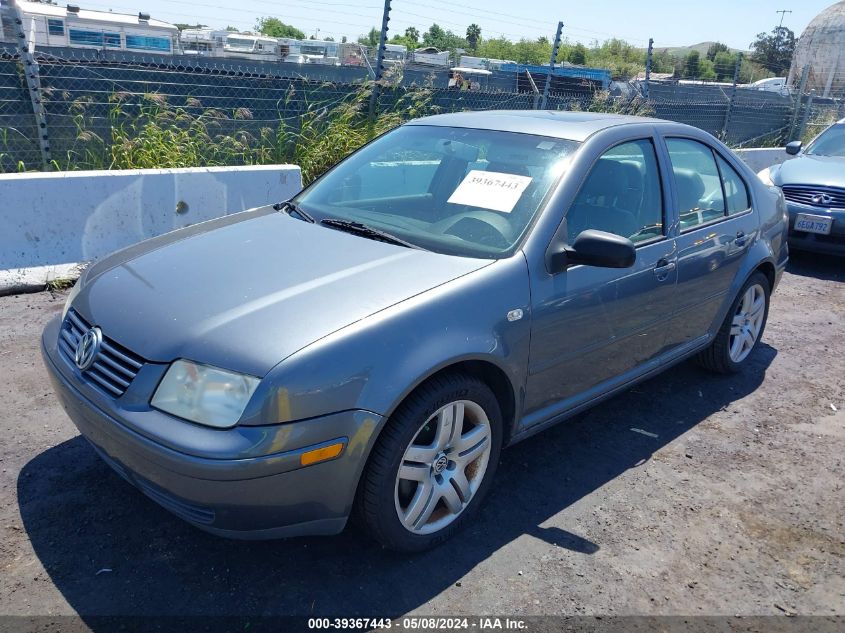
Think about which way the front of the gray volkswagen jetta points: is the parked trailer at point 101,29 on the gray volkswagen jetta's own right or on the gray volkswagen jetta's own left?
on the gray volkswagen jetta's own right

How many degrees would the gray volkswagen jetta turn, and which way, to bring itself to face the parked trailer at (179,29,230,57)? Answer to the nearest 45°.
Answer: approximately 135° to its right

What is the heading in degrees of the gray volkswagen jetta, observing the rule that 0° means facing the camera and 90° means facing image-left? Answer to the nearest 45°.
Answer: approximately 45°

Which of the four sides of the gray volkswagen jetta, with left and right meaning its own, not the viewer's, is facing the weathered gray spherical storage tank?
back

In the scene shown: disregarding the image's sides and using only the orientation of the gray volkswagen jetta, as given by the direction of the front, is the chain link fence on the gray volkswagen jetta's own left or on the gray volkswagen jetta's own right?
on the gray volkswagen jetta's own right

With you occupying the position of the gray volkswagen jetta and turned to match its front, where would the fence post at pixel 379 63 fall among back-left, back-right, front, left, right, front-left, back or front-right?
back-right

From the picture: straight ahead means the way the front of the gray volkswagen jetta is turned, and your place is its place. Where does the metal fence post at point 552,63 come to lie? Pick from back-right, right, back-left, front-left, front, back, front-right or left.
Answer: back-right

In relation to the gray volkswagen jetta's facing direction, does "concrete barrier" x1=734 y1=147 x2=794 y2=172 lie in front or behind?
behind

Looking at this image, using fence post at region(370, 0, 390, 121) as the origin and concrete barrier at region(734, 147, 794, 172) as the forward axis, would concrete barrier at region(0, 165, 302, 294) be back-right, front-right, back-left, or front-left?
back-right
